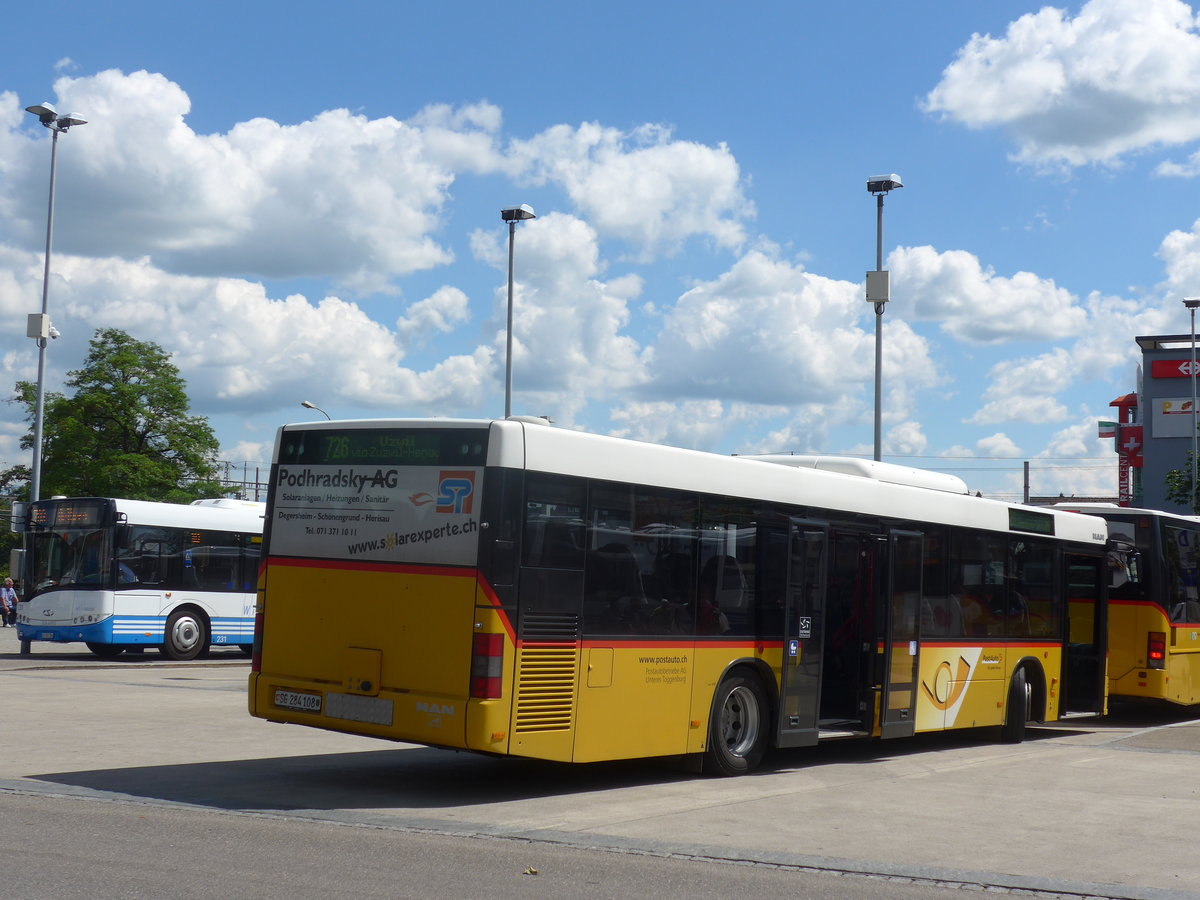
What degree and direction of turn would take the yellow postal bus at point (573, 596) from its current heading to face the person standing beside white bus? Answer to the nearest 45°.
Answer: approximately 90° to its left

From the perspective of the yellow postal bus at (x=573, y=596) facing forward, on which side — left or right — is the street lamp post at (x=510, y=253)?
on its left

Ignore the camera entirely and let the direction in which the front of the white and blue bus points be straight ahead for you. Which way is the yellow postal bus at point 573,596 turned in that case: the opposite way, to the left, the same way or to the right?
the opposite way

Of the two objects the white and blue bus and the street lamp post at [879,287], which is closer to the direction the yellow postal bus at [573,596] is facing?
the street lamp post

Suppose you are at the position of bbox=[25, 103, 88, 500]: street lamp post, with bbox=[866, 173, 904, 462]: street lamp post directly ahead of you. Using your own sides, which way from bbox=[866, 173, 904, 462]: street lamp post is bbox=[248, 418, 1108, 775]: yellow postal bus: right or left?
right

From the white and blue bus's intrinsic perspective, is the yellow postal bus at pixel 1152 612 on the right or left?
on its left

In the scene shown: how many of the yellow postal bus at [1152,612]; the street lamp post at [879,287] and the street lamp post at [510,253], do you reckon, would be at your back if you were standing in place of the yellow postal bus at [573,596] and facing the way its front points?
0

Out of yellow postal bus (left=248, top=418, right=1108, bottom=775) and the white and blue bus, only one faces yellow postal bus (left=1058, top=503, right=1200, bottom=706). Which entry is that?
yellow postal bus (left=248, top=418, right=1108, bottom=775)

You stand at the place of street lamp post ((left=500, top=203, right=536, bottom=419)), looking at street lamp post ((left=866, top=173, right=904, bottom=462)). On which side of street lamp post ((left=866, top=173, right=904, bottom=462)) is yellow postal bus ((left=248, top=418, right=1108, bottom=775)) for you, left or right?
right

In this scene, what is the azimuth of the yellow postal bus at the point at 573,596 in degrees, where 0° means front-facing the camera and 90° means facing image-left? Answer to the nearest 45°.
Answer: approximately 225°

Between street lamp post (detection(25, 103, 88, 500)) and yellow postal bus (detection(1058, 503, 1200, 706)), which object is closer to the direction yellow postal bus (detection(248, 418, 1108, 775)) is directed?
the yellow postal bus

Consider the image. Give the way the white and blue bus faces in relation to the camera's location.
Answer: facing the viewer and to the left of the viewer

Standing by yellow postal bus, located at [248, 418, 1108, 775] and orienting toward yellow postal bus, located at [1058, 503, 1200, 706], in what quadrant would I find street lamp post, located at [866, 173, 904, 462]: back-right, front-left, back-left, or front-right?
front-left

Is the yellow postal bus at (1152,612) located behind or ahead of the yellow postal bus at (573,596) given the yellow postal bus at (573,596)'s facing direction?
ahead
